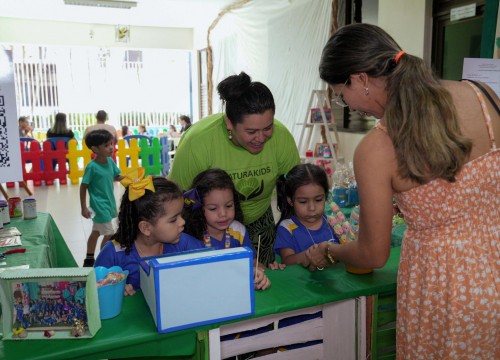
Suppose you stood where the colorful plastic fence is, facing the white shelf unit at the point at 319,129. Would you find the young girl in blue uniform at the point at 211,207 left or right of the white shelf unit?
right

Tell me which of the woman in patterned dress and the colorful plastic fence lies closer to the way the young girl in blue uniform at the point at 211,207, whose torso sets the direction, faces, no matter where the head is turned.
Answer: the woman in patterned dress

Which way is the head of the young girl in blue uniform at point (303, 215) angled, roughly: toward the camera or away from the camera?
toward the camera

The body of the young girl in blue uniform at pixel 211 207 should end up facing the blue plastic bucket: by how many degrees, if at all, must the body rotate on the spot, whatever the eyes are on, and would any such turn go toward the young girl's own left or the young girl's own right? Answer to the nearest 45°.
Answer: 0° — they already face it

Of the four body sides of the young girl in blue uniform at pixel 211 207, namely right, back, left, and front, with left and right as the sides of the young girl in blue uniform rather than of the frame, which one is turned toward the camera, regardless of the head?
front

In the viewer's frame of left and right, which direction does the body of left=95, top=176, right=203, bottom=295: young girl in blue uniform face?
facing the viewer and to the right of the viewer

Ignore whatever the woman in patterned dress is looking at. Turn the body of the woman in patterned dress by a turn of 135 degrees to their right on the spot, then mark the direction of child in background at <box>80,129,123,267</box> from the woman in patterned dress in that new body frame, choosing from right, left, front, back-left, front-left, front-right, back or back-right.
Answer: back-left

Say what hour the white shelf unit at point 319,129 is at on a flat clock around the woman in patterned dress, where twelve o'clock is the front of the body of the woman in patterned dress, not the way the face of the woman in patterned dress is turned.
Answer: The white shelf unit is roughly at 1 o'clock from the woman in patterned dress.

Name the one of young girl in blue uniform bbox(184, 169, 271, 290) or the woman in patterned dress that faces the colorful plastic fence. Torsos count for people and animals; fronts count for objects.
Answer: the woman in patterned dress

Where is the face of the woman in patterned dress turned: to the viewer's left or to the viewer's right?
to the viewer's left

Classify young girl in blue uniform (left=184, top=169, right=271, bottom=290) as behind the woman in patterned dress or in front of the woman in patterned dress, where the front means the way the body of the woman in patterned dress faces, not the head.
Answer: in front

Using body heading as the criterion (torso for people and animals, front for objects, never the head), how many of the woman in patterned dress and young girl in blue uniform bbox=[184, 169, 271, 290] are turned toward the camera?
1

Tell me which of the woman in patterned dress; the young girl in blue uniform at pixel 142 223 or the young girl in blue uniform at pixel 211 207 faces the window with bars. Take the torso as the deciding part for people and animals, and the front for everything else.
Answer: the woman in patterned dress

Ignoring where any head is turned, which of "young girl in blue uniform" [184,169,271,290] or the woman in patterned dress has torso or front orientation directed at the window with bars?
the woman in patterned dress
